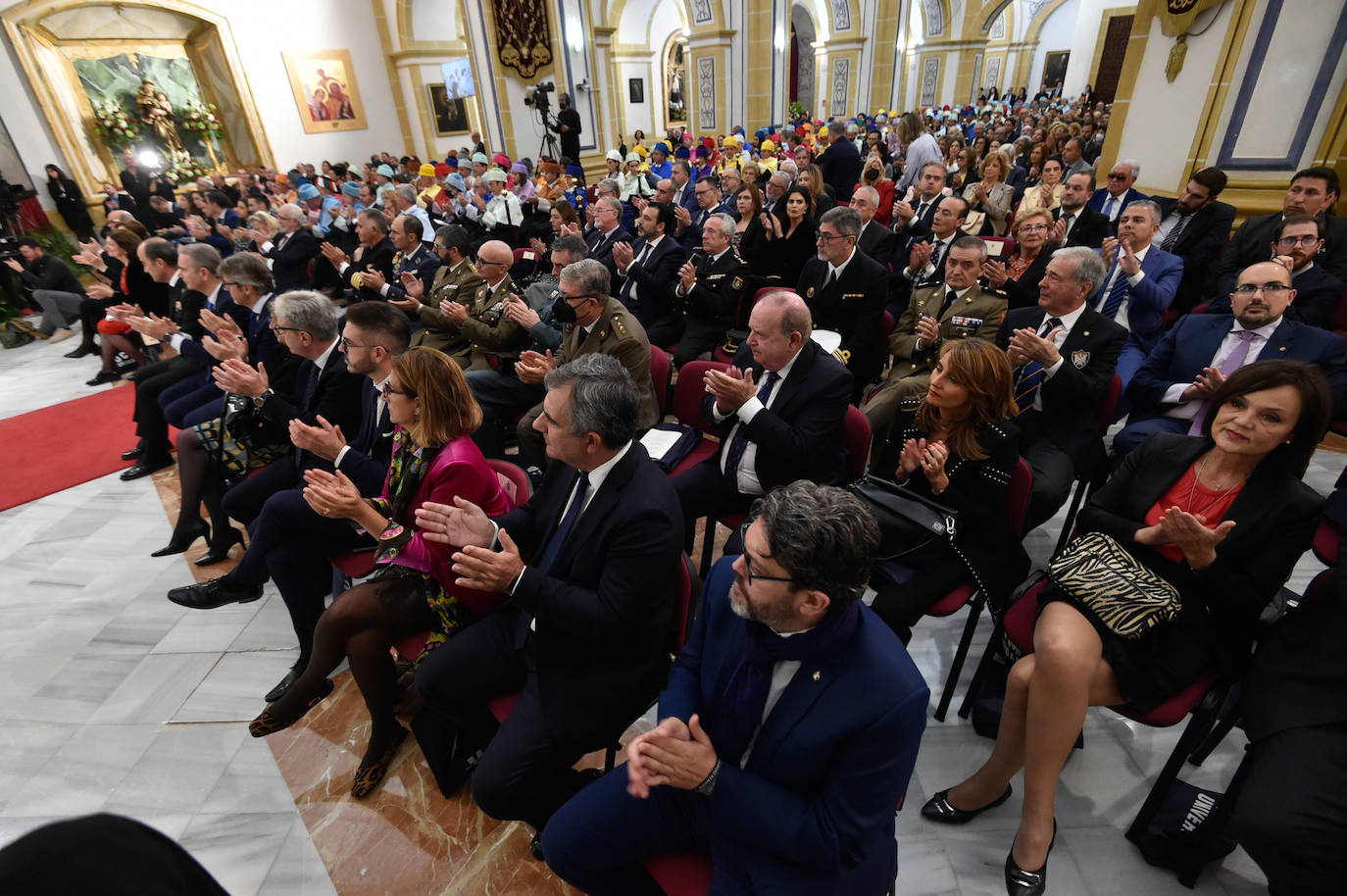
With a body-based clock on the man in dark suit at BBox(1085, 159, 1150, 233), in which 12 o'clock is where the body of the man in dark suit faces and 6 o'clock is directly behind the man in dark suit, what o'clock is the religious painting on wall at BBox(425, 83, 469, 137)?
The religious painting on wall is roughly at 2 o'clock from the man in dark suit.

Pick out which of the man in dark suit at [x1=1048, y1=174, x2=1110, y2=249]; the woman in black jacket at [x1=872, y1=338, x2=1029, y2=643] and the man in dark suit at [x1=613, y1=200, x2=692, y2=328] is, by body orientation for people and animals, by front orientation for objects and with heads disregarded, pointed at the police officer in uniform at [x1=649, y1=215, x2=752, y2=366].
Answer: the man in dark suit at [x1=1048, y1=174, x2=1110, y2=249]

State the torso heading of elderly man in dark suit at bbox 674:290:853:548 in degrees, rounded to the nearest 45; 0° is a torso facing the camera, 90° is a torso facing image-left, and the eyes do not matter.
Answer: approximately 45°

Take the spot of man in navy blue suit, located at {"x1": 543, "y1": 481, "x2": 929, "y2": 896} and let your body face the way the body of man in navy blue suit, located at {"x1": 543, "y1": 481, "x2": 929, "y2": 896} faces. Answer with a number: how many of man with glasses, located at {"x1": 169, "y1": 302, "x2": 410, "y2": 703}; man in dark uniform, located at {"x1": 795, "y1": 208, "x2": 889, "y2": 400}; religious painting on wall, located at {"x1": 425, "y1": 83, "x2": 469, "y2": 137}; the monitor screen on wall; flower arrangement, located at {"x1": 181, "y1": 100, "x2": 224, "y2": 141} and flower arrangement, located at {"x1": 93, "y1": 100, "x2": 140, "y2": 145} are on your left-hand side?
0

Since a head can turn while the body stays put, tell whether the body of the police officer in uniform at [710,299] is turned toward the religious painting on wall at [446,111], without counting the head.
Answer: no

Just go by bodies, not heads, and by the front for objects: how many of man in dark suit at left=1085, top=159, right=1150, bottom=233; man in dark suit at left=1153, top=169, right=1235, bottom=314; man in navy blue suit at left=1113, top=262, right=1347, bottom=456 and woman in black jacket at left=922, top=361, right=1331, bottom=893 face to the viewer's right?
0

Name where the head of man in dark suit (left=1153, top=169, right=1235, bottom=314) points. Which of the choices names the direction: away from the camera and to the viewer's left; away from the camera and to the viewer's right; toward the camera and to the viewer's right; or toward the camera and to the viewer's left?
toward the camera and to the viewer's left

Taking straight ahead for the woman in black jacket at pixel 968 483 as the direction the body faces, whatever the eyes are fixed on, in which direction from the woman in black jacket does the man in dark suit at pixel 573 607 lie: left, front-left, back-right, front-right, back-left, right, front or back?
front

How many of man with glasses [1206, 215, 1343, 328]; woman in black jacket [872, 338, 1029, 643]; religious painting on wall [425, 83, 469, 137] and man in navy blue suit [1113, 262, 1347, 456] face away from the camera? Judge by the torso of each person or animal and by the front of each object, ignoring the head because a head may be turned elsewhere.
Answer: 0

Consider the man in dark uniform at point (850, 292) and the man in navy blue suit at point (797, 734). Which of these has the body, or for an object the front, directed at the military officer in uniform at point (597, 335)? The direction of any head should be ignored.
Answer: the man in dark uniform

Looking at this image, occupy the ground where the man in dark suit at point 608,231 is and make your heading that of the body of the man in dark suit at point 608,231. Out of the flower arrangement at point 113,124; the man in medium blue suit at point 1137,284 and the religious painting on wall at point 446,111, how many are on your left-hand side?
1

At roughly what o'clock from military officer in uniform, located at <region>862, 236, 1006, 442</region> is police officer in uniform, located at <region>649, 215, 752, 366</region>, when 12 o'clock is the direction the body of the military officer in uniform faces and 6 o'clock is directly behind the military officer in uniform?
The police officer in uniform is roughly at 2 o'clock from the military officer in uniform.

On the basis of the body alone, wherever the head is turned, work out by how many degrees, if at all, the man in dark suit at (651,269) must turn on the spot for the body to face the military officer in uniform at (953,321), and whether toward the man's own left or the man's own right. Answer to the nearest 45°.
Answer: approximately 90° to the man's own left

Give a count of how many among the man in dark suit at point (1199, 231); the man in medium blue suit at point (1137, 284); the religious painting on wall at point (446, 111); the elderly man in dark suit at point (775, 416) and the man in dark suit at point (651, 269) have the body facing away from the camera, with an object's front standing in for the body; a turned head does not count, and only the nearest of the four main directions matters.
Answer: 0

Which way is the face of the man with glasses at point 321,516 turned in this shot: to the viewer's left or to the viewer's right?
to the viewer's left

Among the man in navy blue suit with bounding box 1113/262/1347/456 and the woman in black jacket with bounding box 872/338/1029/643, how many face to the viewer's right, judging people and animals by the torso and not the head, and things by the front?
0

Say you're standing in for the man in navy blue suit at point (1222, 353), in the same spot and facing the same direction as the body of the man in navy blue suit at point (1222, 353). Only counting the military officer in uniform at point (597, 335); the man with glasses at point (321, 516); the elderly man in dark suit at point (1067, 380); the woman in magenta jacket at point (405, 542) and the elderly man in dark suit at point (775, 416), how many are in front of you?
5

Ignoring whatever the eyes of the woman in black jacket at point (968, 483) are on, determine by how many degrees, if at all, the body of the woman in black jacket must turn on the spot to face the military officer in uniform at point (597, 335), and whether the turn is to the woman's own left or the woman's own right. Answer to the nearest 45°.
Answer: approximately 45° to the woman's own right

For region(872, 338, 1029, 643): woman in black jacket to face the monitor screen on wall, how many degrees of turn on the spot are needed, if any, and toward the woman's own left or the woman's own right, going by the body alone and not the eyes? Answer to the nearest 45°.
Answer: approximately 90° to the woman's own right

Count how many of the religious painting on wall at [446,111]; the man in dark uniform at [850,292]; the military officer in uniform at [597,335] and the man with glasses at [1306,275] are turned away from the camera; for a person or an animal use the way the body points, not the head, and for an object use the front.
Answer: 0

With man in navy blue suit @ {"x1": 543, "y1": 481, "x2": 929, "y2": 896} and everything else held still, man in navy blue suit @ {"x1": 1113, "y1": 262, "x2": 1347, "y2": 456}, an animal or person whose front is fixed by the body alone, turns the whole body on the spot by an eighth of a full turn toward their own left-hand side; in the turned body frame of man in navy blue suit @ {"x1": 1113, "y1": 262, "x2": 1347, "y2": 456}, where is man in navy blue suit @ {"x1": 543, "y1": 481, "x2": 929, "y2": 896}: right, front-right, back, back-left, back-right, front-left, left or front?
front

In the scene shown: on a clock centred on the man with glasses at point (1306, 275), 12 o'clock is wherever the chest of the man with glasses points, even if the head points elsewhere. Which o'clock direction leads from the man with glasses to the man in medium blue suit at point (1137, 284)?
The man in medium blue suit is roughly at 1 o'clock from the man with glasses.

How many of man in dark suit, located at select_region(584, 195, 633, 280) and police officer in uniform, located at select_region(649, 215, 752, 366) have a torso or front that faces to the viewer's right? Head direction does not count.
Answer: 0

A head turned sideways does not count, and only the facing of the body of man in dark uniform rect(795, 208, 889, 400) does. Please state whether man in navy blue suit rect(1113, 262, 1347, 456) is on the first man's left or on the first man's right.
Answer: on the first man's left

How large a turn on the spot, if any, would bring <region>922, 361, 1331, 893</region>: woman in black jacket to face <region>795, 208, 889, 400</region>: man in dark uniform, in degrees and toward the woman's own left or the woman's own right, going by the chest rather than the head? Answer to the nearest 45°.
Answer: approximately 90° to the woman's own right
